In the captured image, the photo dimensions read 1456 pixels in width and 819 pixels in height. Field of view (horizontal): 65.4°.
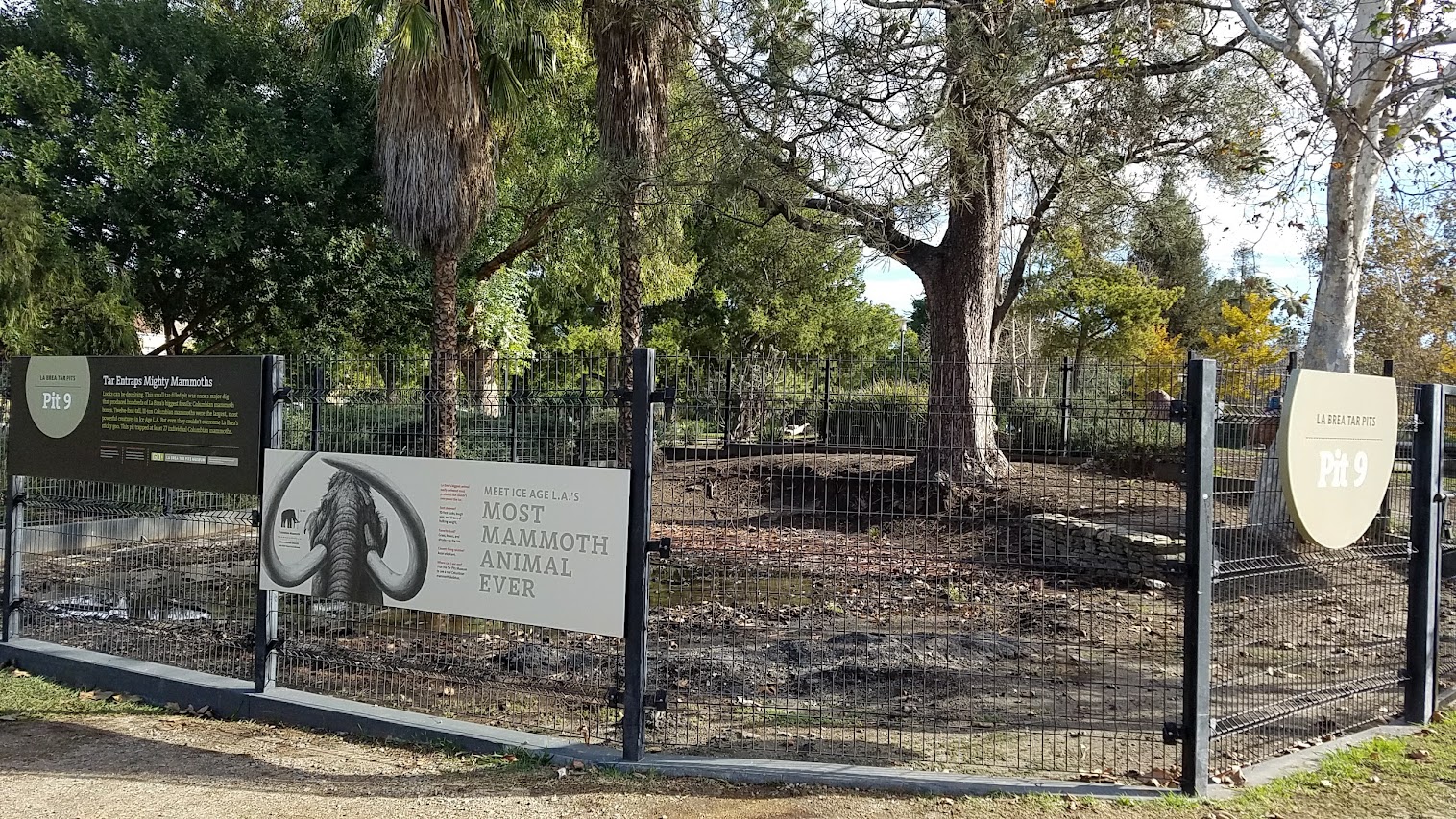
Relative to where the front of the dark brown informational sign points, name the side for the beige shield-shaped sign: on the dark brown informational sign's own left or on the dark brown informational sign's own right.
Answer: on the dark brown informational sign's own left

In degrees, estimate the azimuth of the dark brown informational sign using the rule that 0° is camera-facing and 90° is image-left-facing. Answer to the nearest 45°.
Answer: approximately 45°

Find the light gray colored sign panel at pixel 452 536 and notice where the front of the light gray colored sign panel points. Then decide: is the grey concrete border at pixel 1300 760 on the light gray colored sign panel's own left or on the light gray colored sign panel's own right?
on the light gray colored sign panel's own left

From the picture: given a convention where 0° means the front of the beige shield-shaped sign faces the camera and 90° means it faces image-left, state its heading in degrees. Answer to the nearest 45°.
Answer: approximately 315°

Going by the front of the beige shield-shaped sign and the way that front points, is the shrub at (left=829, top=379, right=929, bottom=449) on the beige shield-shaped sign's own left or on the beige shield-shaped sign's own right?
on the beige shield-shaped sign's own right

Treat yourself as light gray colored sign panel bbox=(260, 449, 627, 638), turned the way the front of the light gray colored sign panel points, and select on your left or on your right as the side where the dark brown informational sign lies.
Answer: on your right
